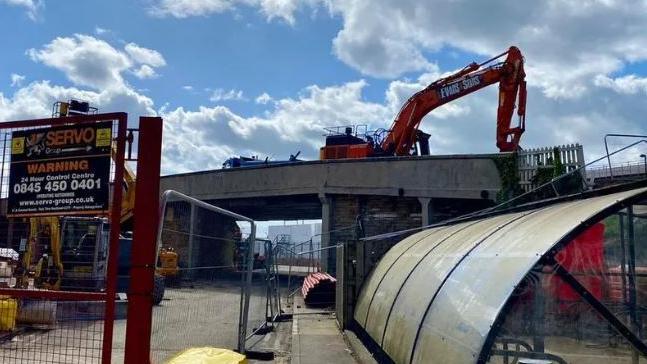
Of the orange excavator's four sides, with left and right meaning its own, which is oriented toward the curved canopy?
right

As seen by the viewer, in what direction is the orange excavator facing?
to the viewer's right

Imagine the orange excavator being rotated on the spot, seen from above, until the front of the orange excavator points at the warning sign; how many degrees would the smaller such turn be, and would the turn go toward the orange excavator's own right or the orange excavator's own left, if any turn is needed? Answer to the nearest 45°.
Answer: approximately 90° to the orange excavator's own right

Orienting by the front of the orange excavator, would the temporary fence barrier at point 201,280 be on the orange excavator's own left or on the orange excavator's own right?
on the orange excavator's own right

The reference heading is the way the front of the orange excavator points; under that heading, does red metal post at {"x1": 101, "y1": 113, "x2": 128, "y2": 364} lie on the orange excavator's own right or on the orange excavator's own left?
on the orange excavator's own right

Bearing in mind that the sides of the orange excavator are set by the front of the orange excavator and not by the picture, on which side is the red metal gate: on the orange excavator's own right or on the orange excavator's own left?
on the orange excavator's own right

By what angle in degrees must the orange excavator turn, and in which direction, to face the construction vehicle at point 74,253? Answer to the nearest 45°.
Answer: approximately 135° to its right
